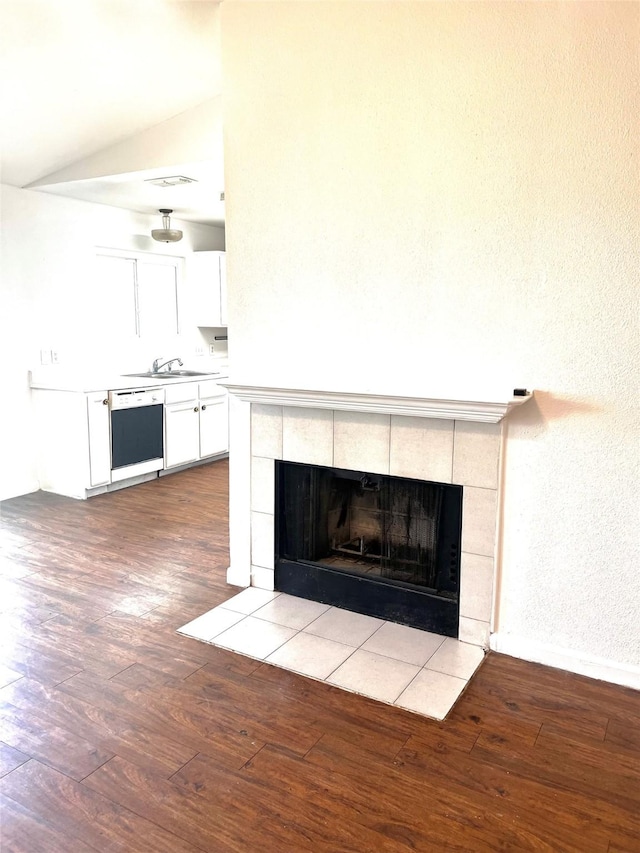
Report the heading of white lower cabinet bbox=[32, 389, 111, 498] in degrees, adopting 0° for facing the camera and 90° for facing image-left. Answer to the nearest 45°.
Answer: approximately 315°

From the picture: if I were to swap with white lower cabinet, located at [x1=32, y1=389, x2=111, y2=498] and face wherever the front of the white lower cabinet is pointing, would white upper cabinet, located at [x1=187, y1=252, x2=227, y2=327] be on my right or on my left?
on my left

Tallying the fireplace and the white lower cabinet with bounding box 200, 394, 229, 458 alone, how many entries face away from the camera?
0

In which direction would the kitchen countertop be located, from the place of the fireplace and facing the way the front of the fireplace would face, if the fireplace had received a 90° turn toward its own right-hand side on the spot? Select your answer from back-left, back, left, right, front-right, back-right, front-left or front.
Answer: front

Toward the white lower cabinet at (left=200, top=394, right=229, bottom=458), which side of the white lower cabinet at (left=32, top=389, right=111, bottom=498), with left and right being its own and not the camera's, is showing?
left

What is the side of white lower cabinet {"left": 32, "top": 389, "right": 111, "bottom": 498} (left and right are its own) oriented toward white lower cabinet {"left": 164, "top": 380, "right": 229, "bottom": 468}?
left

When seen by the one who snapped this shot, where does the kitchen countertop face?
facing the viewer and to the right of the viewer
